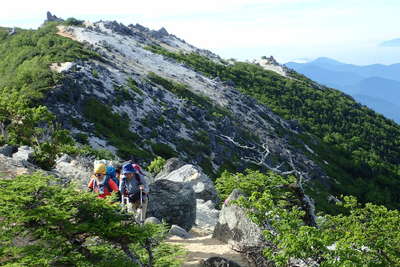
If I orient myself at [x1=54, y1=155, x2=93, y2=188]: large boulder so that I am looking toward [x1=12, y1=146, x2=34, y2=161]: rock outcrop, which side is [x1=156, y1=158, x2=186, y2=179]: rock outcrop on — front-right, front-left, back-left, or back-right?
back-right

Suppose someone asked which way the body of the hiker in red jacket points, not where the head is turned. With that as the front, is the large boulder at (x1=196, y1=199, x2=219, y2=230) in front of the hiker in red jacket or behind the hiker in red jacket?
behind

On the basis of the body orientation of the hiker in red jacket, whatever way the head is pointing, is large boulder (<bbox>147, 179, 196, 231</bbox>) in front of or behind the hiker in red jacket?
behind
